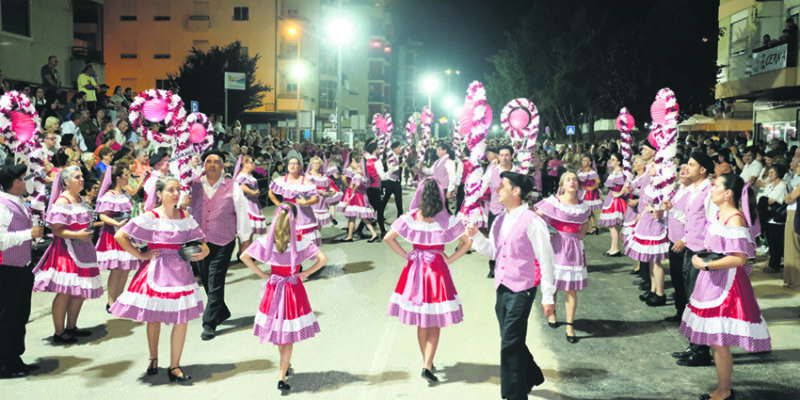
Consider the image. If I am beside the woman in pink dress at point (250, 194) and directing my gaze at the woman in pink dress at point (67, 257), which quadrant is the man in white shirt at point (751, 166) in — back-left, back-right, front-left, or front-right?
back-left

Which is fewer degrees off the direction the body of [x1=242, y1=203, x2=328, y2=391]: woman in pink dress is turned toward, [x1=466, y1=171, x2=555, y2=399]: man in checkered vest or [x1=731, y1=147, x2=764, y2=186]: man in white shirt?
the man in white shirt

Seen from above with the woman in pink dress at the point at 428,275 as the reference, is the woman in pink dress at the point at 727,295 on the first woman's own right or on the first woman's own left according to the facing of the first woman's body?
on the first woman's own right

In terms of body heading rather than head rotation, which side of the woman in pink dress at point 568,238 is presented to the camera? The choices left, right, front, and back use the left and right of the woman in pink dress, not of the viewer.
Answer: front

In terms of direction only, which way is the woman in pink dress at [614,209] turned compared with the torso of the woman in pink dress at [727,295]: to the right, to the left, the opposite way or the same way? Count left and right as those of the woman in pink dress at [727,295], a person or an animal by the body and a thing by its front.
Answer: the same way

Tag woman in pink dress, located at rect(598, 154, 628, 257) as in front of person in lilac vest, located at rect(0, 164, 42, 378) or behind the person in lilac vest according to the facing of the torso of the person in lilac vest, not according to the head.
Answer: in front

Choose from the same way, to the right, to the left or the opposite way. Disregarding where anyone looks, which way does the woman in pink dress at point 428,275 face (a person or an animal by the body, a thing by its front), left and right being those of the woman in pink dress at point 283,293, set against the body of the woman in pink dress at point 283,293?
the same way

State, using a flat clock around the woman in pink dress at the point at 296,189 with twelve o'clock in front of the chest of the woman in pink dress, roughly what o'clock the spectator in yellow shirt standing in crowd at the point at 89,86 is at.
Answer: The spectator in yellow shirt standing in crowd is roughly at 5 o'clock from the woman in pink dress.

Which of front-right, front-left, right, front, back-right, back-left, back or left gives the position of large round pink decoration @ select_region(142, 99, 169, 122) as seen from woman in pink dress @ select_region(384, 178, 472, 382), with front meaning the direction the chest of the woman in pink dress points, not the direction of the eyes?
front-left

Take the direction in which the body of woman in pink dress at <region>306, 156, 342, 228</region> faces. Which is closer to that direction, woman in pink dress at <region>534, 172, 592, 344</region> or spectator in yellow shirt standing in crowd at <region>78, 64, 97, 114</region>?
the woman in pink dress

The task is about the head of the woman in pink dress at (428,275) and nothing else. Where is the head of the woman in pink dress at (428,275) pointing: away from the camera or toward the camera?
away from the camera

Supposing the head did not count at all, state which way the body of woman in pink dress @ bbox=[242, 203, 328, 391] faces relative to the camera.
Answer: away from the camera

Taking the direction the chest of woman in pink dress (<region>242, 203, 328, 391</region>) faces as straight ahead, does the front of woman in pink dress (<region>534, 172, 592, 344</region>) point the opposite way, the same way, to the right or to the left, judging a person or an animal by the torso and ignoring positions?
the opposite way

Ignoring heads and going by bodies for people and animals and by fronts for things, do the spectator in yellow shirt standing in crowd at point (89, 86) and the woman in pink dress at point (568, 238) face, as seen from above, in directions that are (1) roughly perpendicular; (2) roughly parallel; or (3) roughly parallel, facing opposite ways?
roughly perpendicular

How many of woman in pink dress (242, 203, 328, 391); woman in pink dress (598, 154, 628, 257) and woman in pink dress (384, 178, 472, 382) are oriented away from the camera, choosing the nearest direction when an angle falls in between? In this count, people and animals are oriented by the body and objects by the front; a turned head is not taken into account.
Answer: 2
